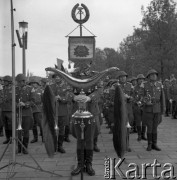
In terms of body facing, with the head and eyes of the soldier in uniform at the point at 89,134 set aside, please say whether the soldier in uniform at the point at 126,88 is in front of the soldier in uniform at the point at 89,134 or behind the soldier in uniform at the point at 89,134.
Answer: behind

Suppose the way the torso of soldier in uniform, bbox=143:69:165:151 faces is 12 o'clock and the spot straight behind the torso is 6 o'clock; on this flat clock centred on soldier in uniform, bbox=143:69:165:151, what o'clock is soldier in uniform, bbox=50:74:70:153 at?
soldier in uniform, bbox=50:74:70:153 is roughly at 3 o'clock from soldier in uniform, bbox=143:69:165:151.

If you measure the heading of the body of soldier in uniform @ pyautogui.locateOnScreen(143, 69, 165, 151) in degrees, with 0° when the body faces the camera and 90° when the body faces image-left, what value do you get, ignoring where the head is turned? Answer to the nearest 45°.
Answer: approximately 0°

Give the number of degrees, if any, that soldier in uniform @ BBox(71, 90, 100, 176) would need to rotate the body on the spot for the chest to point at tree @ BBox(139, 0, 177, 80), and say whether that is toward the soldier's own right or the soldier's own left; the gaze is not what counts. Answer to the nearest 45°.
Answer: approximately 180°

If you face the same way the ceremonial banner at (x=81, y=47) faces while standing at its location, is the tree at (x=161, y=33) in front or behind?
behind

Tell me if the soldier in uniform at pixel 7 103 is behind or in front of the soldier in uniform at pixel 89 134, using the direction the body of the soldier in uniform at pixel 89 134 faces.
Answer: behind

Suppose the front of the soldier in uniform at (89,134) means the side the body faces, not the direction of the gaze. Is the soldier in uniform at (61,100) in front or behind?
behind
